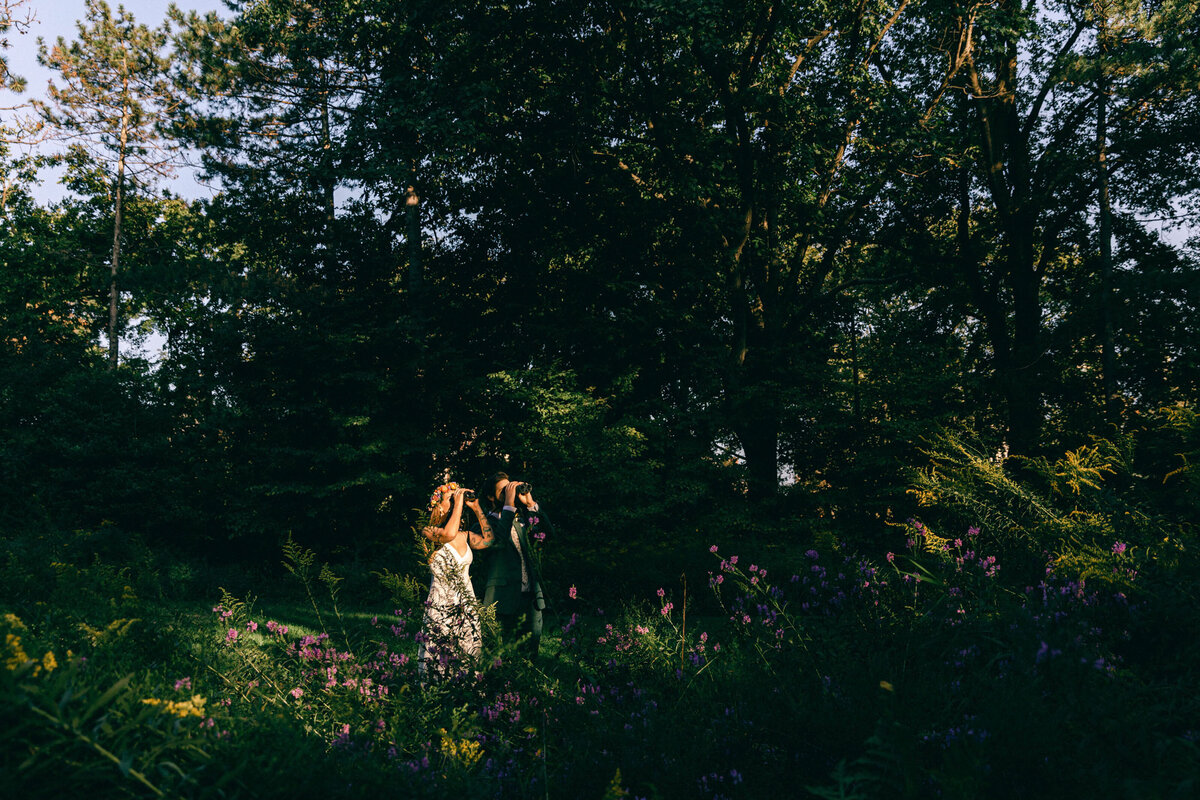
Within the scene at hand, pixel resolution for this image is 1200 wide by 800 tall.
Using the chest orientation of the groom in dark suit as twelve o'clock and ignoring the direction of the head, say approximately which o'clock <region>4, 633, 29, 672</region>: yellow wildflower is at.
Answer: The yellow wildflower is roughly at 2 o'clock from the groom in dark suit.

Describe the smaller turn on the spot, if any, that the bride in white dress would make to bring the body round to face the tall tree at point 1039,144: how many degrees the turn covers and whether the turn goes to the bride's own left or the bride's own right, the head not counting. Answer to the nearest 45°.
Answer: approximately 90° to the bride's own left

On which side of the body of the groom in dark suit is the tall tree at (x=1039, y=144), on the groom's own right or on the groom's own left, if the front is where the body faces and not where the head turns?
on the groom's own left

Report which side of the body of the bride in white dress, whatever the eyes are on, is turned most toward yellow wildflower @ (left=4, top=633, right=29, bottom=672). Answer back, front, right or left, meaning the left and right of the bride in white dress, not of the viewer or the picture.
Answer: right

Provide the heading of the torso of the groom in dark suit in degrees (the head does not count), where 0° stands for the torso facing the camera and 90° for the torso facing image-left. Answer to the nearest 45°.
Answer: approximately 315°

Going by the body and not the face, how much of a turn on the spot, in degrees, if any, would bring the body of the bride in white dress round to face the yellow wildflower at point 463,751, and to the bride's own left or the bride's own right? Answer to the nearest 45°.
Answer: approximately 45° to the bride's own right

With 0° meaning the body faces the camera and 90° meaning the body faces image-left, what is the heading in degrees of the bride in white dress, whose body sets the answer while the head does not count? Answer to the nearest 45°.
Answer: approximately 315°

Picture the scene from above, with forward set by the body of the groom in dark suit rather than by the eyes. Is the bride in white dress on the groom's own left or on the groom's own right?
on the groom's own right

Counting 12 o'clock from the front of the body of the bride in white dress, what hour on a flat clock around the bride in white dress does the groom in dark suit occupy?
The groom in dark suit is roughly at 8 o'clock from the bride in white dress.
